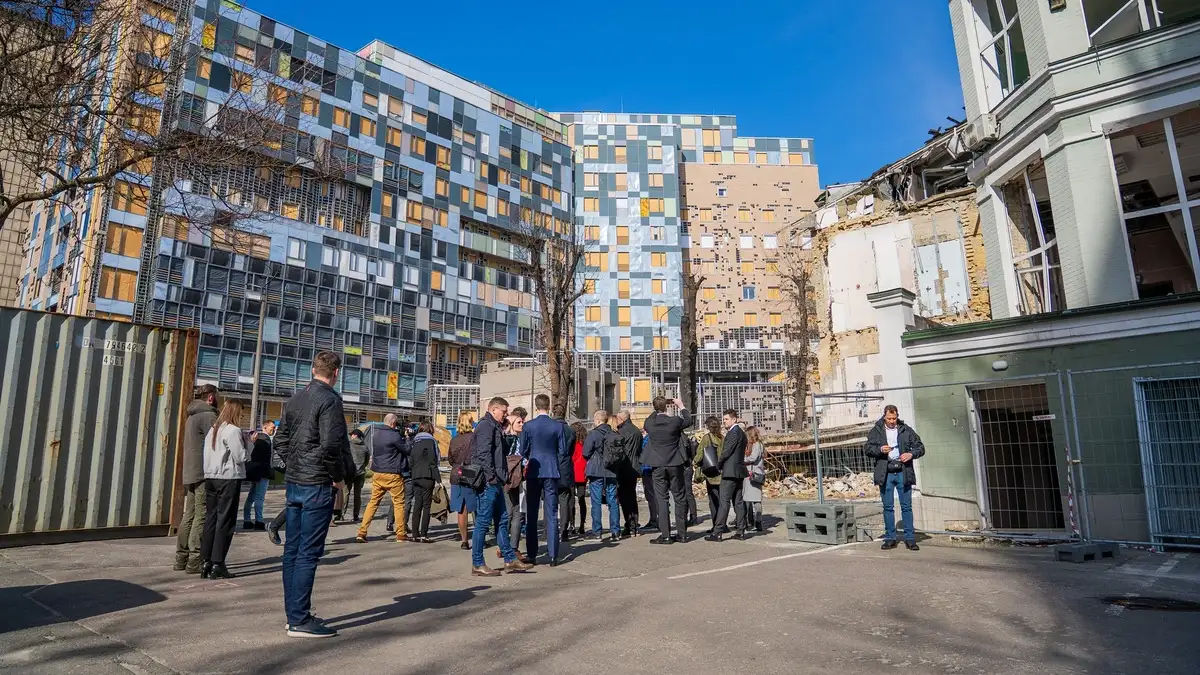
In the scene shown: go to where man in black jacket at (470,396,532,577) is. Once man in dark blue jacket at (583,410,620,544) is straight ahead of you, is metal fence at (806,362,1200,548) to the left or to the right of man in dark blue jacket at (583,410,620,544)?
right

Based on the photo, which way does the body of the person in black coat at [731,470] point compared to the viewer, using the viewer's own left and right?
facing to the left of the viewer

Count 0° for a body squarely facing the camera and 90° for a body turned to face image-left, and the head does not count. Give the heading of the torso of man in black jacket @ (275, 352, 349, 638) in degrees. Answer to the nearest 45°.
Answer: approximately 225°

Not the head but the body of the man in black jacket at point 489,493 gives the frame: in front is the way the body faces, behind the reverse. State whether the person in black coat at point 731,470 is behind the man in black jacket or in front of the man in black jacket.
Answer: in front

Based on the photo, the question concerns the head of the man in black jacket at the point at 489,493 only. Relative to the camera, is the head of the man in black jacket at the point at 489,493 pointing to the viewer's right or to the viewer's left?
to the viewer's right

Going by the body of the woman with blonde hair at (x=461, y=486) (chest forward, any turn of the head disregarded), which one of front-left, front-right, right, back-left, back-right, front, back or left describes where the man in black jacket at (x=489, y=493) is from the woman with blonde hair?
back

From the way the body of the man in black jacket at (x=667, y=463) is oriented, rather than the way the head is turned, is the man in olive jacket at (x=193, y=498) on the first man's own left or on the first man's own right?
on the first man's own left
